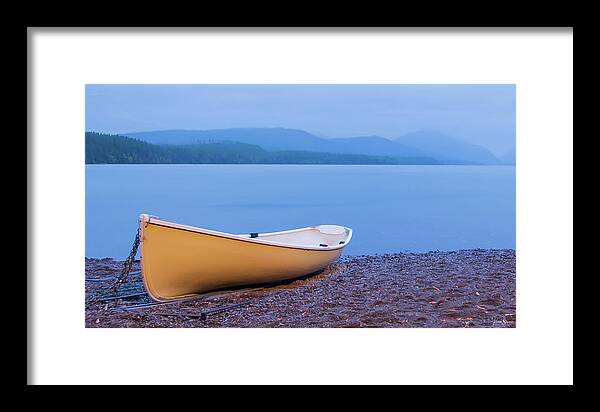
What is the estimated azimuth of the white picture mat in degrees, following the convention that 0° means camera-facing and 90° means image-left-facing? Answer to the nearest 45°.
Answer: approximately 0°
